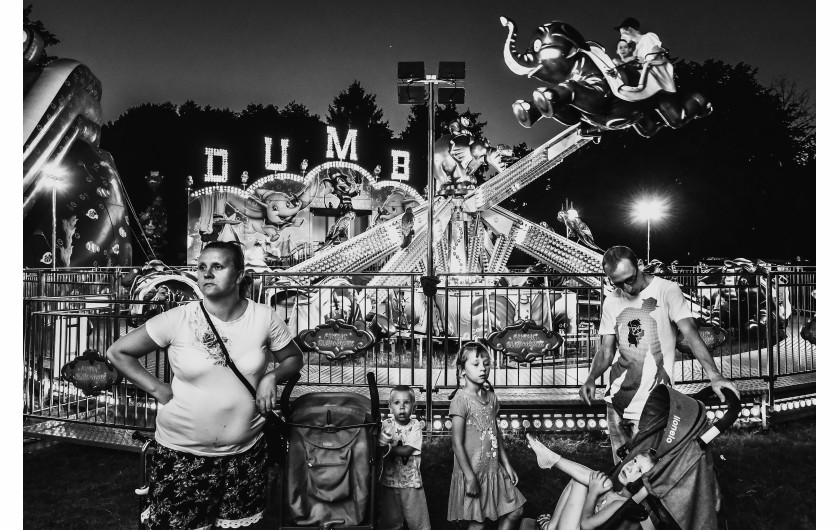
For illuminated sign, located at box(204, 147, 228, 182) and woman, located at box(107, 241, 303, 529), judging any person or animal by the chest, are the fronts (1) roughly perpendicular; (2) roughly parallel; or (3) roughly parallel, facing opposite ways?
roughly parallel

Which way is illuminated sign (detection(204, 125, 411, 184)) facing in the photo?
toward the camera

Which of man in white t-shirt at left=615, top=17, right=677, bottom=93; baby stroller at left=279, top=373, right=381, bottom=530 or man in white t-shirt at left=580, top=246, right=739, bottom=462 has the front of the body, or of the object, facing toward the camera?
man in white t-shirt at left=580, top=246, right=739, bottom=462

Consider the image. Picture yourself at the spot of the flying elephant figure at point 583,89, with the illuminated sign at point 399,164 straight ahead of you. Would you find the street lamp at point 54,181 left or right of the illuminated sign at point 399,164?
left

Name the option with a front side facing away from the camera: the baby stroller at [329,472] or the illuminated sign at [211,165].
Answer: the baby stroller

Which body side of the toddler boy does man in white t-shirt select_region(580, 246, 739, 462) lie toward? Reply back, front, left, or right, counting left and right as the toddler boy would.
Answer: left

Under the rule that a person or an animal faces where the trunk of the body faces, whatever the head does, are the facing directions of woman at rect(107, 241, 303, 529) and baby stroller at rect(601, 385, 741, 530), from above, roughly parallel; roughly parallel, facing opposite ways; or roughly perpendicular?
roughly perpendicular

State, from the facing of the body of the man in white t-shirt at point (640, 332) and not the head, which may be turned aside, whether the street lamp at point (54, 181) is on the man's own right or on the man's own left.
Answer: on the man's own right

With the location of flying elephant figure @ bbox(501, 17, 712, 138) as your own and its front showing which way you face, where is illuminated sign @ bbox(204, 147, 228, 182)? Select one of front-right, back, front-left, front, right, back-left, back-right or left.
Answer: front-right

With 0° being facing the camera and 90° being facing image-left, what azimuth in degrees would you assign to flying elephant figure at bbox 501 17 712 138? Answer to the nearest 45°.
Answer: approximately 90°

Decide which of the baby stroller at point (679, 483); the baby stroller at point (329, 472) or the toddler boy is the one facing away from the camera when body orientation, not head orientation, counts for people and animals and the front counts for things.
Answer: the baby stroller at point (329, 472)

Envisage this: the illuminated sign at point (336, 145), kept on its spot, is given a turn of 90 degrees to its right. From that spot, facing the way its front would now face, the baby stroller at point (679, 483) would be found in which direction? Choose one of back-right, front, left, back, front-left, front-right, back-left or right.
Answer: left

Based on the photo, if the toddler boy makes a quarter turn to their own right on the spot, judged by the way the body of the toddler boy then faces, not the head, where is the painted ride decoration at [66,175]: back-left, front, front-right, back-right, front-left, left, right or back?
front-right

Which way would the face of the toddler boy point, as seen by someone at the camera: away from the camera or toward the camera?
toward the camera

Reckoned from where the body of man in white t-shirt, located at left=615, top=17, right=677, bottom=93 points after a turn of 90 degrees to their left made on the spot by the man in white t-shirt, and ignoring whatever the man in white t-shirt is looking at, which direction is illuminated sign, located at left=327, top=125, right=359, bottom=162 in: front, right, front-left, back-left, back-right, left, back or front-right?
back-right

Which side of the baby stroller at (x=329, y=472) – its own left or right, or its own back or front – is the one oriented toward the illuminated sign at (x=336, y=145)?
front
